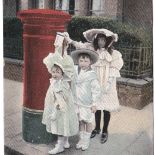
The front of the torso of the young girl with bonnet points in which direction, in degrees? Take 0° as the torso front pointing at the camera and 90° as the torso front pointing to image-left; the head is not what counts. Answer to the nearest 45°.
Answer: approximately 45°
